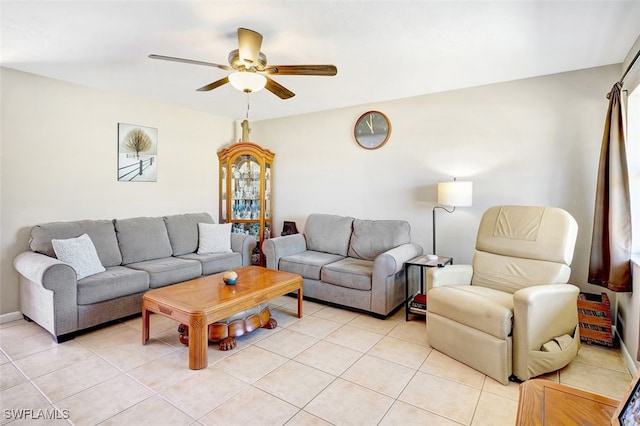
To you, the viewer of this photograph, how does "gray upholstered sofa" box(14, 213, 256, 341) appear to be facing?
facing the viewer and to the right of the viewer

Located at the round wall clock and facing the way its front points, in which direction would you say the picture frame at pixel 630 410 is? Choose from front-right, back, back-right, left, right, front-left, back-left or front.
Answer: front-left

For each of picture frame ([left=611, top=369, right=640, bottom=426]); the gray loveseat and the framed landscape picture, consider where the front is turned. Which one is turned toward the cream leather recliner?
the framed landscape picture

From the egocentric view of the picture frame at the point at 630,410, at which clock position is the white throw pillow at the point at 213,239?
The white throw pillow is roughly at 2 o'clock from the picture frame.

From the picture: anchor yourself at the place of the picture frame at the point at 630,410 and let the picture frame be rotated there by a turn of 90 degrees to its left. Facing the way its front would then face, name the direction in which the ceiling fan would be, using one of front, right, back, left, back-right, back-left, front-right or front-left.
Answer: back-right

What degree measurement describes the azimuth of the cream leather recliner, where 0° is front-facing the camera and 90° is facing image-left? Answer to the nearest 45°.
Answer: approximately 45°

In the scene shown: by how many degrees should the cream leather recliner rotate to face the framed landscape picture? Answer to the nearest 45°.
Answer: approximately 45° to its right

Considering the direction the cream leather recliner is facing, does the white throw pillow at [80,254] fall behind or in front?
in front

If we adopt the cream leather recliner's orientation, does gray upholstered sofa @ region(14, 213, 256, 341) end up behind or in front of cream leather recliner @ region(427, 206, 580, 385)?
in front

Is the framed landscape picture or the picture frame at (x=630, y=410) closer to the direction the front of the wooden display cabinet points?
the picture frame

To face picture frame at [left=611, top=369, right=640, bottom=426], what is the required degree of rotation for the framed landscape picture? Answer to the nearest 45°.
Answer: approximately 45° to its right
